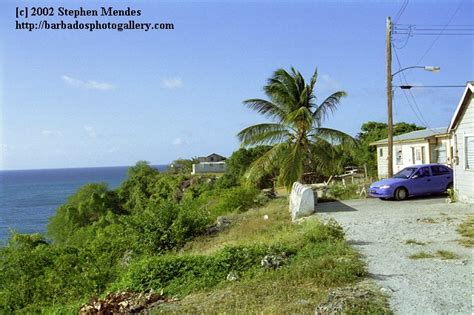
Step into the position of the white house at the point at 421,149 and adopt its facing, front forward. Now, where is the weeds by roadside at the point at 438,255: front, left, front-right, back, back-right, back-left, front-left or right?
front-left

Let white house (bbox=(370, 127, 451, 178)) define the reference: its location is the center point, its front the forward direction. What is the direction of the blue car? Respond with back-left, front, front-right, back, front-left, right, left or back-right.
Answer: front-left

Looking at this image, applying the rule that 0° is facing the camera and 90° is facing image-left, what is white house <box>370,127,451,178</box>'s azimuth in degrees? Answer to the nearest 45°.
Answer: approximately 45°

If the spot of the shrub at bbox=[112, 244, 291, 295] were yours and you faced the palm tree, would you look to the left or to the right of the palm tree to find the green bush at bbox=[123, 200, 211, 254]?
left

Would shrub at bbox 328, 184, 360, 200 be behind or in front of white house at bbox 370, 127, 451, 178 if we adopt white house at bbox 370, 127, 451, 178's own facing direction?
in front

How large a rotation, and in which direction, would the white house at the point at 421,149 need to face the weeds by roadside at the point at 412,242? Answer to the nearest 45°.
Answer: approximately 45° to its left
